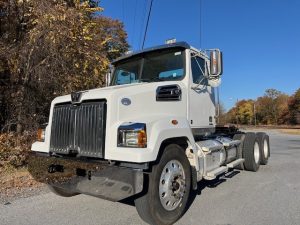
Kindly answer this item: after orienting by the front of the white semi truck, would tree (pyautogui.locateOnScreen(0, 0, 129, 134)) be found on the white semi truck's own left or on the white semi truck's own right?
on the white semi truck's own right

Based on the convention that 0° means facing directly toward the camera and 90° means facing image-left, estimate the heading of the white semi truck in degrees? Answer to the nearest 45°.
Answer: approximately 45°
